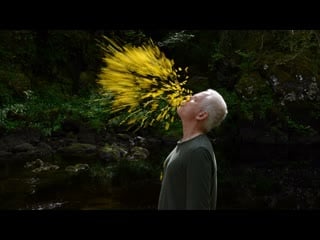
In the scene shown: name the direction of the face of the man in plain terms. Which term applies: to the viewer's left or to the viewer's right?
to the viewer's left

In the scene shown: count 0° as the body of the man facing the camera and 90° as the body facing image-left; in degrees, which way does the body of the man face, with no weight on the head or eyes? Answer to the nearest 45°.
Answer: approximately 90°
